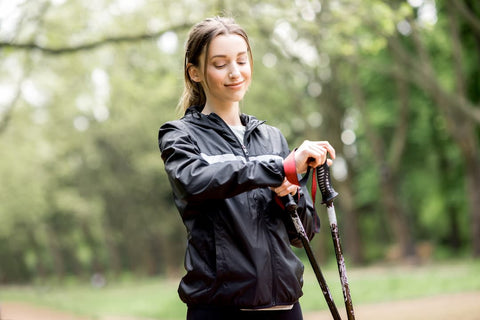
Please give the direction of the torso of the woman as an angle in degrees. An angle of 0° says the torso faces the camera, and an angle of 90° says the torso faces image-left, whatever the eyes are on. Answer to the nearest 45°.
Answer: approximately 315°

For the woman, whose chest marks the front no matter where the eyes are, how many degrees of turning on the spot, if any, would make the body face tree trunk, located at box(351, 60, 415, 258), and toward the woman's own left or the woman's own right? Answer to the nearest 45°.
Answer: approximately 135° to the woman's own left
